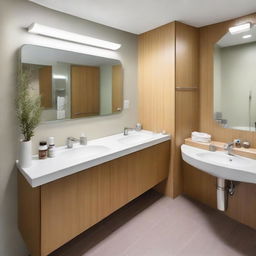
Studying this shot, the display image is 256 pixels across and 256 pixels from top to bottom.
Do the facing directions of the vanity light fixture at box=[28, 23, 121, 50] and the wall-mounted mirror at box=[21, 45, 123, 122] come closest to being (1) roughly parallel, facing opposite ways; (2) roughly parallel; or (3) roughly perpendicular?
roughly parallel

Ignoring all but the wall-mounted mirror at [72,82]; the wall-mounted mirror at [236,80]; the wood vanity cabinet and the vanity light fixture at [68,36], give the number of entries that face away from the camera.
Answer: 0

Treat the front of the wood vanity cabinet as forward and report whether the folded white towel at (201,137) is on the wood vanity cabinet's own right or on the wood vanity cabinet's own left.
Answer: on the wood vanity cabinet's own left

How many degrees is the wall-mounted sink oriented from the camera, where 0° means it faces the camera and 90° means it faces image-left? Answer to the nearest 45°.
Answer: approximately 45°

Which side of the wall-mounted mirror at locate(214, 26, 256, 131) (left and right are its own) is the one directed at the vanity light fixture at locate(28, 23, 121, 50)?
front

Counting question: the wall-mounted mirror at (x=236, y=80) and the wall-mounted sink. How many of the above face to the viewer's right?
0

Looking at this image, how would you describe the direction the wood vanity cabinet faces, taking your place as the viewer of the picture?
facing the viewer and to the right of the viewer

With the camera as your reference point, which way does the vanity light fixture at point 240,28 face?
facing the viewer and to the left of the viewer

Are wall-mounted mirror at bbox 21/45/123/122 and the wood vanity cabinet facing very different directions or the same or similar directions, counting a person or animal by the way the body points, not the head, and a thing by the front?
same or similar directions

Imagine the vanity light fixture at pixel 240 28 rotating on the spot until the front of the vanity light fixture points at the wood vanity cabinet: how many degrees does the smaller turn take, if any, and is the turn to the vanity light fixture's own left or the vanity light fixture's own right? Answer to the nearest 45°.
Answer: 0° — it already faces it

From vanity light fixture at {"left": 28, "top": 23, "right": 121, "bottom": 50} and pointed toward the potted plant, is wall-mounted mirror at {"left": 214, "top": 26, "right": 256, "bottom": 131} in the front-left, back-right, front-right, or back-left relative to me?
back-left

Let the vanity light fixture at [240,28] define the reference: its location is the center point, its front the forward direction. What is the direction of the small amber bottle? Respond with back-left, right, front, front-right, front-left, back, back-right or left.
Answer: front

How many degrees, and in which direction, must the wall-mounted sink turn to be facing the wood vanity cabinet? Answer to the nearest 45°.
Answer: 0° — it already faces it
